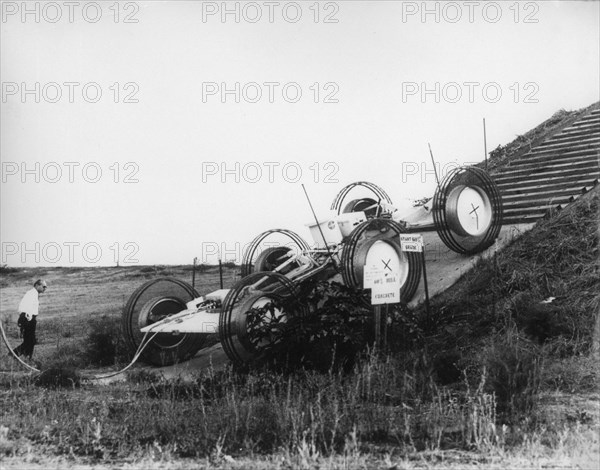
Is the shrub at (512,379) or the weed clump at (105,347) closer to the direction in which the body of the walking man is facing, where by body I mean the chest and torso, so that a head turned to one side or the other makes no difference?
the weed clump

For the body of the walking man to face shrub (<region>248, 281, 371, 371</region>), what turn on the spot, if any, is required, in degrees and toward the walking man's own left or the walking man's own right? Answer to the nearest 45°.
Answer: approximately 45° to the walking man's own right

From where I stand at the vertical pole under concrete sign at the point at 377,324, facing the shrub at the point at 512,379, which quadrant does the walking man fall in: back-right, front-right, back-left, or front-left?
back-right

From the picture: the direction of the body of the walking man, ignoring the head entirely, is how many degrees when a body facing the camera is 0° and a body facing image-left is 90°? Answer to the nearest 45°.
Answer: approximately 270°

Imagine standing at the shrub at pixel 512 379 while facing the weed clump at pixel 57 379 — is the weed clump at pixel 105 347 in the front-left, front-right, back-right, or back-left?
front-right

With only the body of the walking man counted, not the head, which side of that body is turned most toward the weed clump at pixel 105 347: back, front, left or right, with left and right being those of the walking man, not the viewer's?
front

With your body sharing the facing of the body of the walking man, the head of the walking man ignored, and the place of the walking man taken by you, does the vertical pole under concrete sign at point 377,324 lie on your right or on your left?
on your right

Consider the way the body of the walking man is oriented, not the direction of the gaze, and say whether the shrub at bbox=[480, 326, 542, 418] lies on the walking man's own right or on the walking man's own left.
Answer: on the walking man's own right
